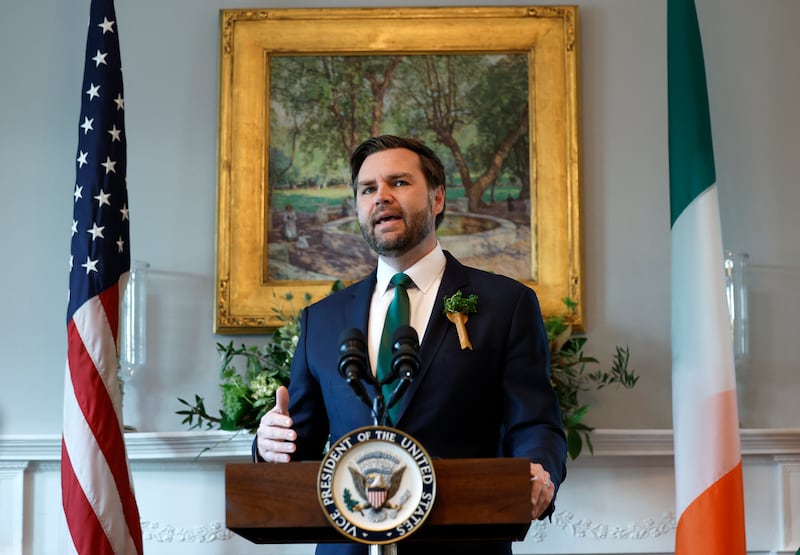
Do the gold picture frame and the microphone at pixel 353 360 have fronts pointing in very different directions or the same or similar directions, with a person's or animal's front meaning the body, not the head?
very different directions

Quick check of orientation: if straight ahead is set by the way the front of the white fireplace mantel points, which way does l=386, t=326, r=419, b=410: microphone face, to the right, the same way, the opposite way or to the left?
the opposite way

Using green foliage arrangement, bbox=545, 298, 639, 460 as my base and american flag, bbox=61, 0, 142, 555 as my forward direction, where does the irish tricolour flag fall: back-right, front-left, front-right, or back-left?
back-left

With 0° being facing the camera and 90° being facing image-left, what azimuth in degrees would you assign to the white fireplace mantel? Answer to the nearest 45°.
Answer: approximately 0°

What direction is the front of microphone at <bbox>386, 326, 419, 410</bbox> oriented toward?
away from the camera

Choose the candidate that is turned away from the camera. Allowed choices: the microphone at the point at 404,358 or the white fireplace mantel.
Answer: the microphone

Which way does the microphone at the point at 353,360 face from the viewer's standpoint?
away from the camera
